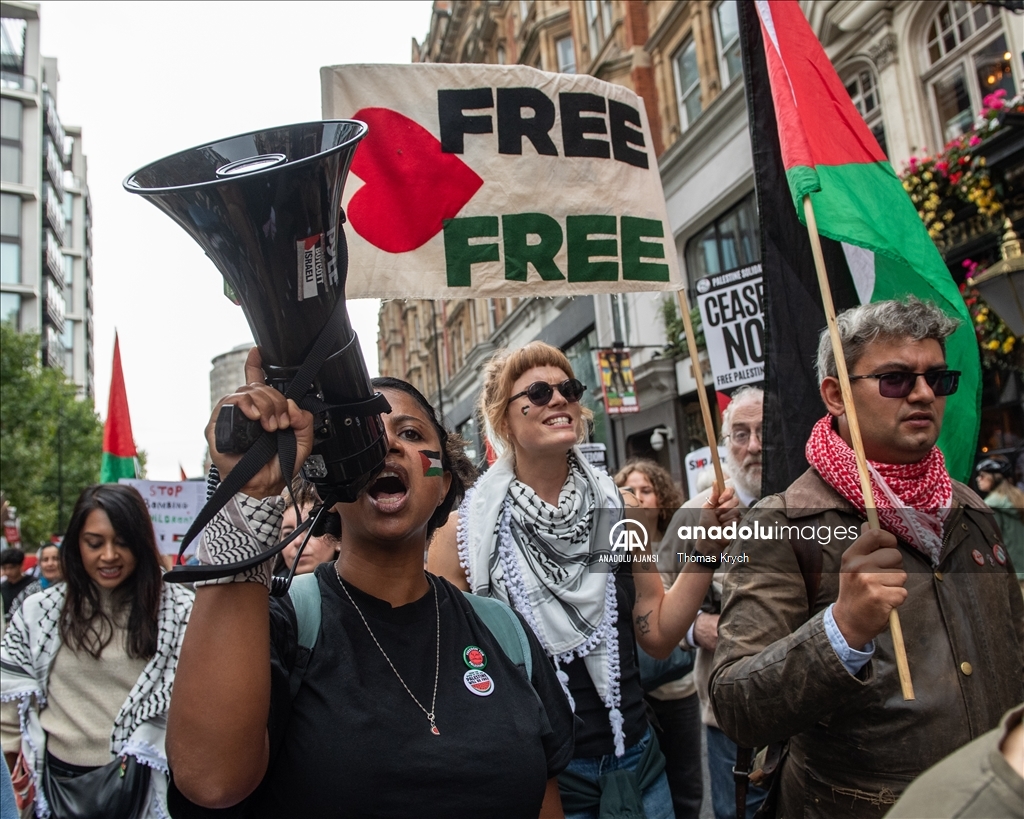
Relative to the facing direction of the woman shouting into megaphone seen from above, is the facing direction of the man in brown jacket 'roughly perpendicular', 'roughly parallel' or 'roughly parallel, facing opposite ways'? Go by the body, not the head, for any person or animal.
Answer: roughly parallel

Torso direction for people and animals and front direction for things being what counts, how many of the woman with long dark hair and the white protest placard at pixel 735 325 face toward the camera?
2

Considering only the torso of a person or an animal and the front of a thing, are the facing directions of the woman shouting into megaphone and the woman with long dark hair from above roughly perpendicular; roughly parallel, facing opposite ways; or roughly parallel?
roughly parallel

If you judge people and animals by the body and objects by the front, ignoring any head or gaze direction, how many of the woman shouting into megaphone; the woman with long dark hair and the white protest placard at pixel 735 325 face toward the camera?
3

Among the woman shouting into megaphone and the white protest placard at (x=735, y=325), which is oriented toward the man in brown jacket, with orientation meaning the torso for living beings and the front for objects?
the white protest placard

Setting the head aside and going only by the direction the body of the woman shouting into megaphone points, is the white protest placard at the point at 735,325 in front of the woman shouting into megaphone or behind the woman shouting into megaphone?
behind

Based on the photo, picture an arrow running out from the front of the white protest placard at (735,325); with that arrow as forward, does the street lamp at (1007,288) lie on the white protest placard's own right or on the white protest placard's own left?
on the white protest placard's own left

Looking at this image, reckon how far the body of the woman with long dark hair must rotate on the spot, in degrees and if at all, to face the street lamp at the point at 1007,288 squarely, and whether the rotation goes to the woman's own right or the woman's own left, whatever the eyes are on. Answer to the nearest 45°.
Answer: approximately 90° to the woman's own left

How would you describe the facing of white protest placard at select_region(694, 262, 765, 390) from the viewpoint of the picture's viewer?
facing the viewer

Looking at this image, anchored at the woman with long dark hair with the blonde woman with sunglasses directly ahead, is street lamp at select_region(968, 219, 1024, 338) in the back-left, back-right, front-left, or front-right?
front-left

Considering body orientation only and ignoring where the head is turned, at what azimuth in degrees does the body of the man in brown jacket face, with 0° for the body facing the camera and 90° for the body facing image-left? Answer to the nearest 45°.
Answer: approximately 315°

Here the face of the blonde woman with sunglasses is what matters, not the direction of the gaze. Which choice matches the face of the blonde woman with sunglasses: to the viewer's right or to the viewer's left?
to the viewer's right
